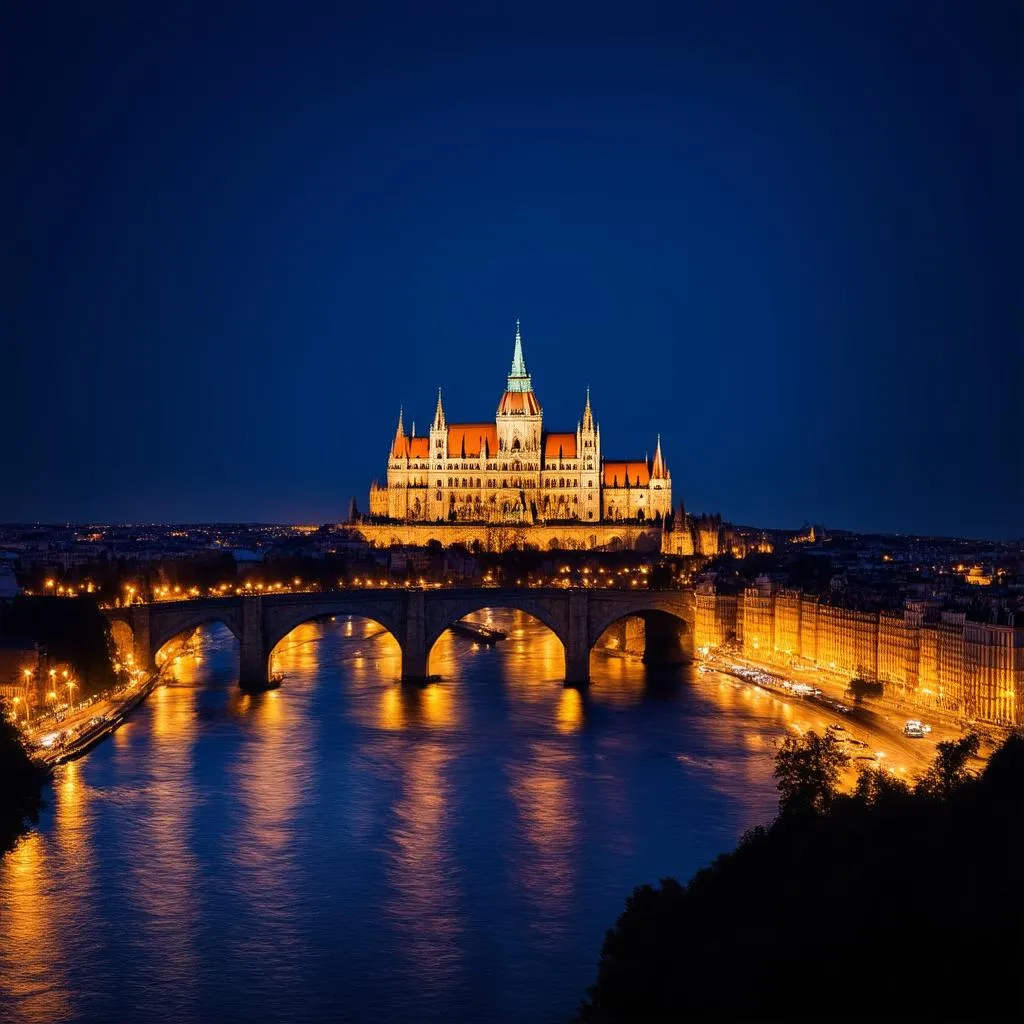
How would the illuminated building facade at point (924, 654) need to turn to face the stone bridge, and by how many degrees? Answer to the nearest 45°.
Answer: approximately 45° to its right

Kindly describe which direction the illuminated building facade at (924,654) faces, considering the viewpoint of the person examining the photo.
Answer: facing the viewer and to the left of the viewer

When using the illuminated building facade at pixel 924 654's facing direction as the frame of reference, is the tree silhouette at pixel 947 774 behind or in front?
in front

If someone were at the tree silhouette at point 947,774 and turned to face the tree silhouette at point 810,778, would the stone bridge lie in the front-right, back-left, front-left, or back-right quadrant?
front-right

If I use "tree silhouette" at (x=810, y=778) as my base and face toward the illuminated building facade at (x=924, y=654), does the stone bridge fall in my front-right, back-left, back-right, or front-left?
front-left

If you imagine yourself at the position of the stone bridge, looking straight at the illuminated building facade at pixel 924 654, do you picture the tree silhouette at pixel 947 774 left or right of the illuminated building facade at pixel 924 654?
right

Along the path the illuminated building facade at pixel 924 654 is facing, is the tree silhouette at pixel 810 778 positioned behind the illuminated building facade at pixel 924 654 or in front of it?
in front

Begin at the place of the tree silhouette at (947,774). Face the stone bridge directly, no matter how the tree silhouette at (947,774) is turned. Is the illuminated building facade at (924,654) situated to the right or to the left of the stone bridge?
right
